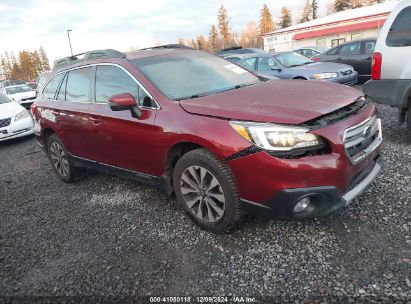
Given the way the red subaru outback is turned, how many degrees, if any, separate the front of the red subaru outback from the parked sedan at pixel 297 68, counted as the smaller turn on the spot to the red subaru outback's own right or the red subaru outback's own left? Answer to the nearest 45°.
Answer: approximately 135° to the red subaru outback's own left

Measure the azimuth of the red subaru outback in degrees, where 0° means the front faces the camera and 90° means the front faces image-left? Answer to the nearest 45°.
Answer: approximately 315°

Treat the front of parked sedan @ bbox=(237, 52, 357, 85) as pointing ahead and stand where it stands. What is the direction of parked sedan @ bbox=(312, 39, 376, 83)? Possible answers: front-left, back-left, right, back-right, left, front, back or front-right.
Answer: left

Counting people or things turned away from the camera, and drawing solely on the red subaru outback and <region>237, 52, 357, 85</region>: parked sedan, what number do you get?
0

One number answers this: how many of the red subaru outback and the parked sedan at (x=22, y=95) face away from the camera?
0

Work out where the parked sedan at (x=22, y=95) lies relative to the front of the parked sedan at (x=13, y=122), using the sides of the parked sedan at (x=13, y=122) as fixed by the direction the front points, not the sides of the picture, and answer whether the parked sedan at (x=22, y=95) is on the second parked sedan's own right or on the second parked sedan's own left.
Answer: on the second parked sedan's own left

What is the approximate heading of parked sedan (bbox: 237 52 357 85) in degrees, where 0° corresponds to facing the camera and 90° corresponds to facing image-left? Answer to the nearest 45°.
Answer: approximately 315°

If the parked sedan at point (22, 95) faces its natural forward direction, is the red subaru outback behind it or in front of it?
in front
